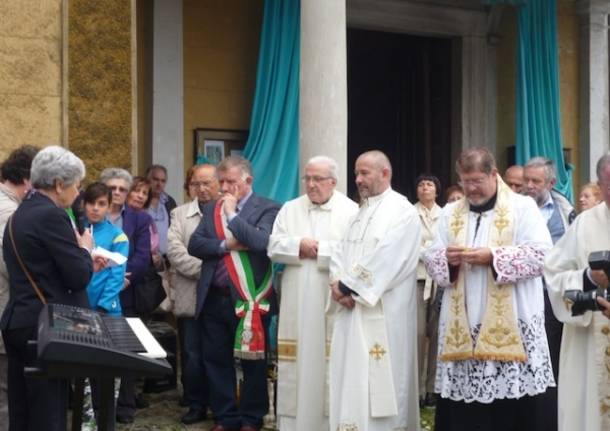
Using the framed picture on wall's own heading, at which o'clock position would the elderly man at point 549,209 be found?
The elderly man is roughly at 11 o'clock from the framed picture on wall.

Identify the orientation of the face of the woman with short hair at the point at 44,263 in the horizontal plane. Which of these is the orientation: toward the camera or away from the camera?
away from the camera

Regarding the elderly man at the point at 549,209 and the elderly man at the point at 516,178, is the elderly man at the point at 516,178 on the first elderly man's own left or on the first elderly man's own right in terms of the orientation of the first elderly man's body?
on the first elderly man's own right

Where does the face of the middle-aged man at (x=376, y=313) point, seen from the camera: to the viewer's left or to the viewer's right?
to the viewer's left

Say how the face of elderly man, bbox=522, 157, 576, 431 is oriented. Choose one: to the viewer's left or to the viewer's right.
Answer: to the viewer's left

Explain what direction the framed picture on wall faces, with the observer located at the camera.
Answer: facing the viewer

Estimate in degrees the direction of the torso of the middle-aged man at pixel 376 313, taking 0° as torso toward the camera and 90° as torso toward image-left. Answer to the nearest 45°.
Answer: approximately 45°

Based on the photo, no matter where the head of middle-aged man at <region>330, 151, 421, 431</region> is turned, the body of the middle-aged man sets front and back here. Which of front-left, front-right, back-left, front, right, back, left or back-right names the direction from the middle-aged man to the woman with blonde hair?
back

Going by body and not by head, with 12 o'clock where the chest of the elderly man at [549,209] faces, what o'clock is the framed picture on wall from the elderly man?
The framed picture on wall is roughly at 3 o'clock from the elderly man.

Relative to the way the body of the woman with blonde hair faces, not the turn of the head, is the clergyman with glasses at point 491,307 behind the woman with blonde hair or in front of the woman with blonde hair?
in front

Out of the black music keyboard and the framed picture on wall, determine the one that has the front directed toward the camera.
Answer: the framed picture on wall
